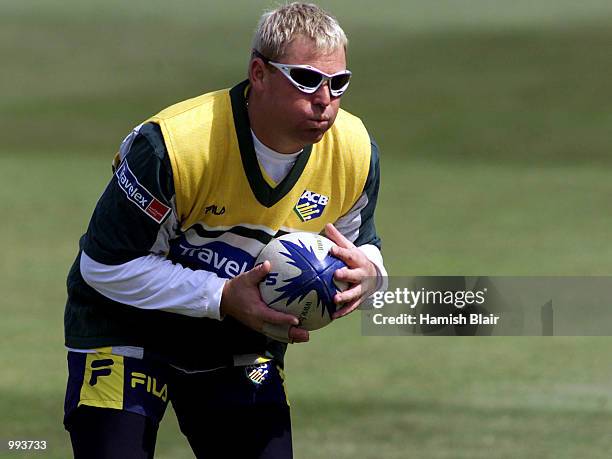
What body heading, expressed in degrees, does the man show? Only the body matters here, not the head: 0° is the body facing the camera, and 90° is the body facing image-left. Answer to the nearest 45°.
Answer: approximately 315°

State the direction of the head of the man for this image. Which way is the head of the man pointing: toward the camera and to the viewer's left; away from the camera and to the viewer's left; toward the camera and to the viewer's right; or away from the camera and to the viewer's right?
toward the camera and to the viewer's right
